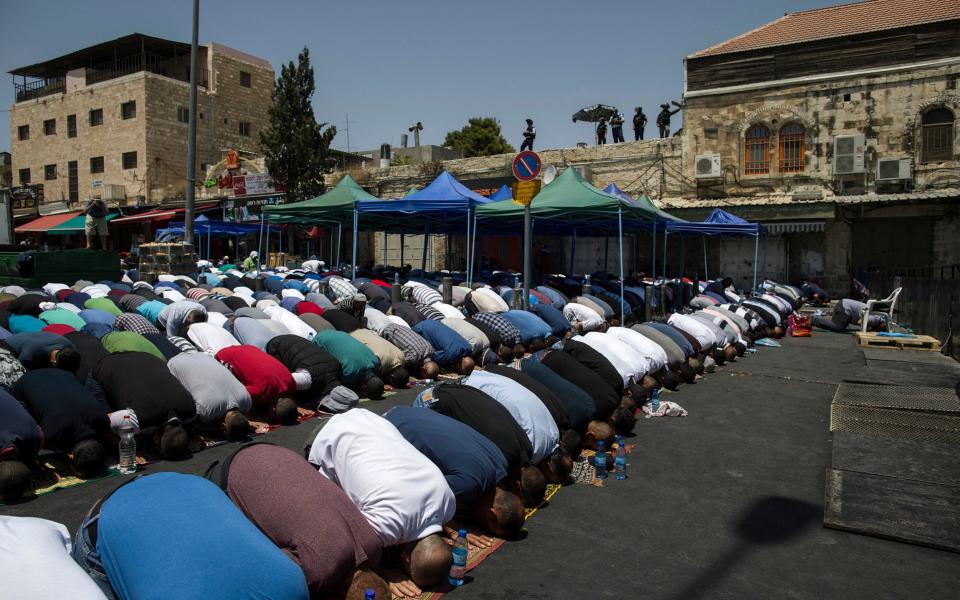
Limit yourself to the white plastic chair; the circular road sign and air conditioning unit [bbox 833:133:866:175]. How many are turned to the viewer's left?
1

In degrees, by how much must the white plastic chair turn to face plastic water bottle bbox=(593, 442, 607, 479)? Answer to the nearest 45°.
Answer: approximately 90° to its left

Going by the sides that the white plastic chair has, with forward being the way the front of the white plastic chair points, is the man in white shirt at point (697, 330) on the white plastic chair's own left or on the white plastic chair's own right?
on the white plastic chair's own left

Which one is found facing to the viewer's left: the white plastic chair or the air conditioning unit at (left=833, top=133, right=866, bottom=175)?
the white plastic chair

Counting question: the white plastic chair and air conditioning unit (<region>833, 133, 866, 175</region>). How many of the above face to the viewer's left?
1

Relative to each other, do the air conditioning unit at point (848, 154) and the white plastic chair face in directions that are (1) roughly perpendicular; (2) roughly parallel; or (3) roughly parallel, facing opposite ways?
roughly perpendicular

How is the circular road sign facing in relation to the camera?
toward the camera

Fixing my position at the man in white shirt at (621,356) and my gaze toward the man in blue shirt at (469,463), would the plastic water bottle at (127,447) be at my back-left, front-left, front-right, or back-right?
front-right

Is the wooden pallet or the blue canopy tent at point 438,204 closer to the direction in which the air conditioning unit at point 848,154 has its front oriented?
the wooden pallet

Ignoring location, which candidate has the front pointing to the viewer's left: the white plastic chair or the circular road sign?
the white plastic chair

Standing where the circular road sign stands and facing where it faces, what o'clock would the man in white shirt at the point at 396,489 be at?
The man in white shirt is roughly at 12 o'clock from the circular road sign.

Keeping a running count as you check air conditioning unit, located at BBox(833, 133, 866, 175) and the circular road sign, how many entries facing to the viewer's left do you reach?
0

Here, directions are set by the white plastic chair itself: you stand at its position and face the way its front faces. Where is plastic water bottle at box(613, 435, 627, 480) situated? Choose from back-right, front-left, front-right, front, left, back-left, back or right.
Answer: left

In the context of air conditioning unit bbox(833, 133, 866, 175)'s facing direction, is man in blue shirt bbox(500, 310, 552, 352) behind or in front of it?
in front

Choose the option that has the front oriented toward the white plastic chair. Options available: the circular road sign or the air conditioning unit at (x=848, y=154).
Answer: the air conditioning unit

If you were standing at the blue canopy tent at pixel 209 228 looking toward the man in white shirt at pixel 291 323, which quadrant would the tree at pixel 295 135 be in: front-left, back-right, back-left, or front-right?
back-left

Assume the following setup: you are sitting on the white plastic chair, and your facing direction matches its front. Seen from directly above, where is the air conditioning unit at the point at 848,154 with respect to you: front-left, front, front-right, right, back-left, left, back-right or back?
right
